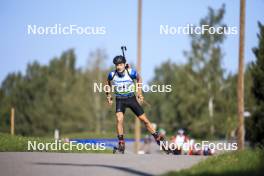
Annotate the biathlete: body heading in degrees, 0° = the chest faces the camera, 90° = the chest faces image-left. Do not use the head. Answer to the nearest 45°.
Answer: approximately 0°

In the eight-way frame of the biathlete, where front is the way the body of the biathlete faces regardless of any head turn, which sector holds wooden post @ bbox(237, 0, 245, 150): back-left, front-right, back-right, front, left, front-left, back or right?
back-left

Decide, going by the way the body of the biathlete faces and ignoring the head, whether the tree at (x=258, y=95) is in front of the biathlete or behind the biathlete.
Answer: behind
